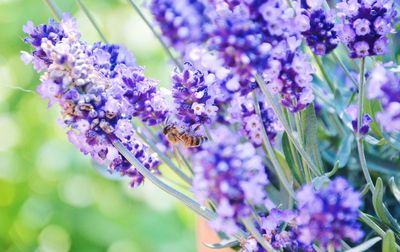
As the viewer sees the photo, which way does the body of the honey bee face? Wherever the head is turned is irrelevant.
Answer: to the viewer's left
